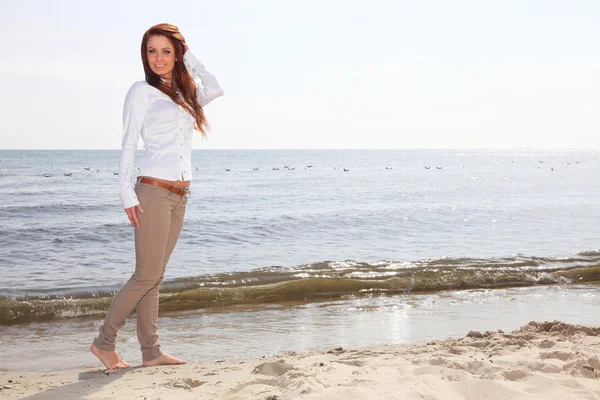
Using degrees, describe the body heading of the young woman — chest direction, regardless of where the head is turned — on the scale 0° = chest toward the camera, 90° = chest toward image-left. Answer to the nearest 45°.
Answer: approximately 315°
